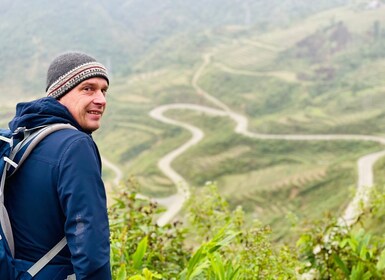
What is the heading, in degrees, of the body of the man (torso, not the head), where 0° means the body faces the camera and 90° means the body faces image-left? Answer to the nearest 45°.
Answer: approximately 225°
